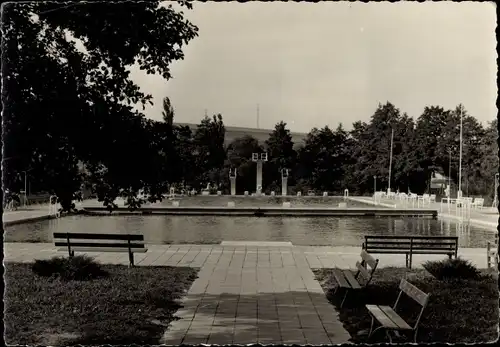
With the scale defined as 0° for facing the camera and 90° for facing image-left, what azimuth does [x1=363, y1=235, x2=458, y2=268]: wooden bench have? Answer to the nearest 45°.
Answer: approximately 180°

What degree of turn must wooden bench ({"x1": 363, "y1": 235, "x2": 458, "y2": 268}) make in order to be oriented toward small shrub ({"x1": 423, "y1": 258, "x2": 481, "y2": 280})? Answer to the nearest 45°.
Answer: approximately 180°

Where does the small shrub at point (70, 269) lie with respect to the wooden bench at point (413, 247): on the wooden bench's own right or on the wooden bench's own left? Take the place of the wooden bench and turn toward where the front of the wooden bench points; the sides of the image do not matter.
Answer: on the wooden bench's own left

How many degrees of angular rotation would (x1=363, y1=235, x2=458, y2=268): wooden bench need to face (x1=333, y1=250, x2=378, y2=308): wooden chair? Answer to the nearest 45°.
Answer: approximately 180°

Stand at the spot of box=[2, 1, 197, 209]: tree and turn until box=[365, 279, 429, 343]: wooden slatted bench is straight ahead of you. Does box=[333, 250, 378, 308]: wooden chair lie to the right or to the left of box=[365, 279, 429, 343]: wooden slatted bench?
left

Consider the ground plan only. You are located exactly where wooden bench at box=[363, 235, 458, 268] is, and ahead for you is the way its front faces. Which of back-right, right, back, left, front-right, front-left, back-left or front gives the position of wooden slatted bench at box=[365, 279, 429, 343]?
back
